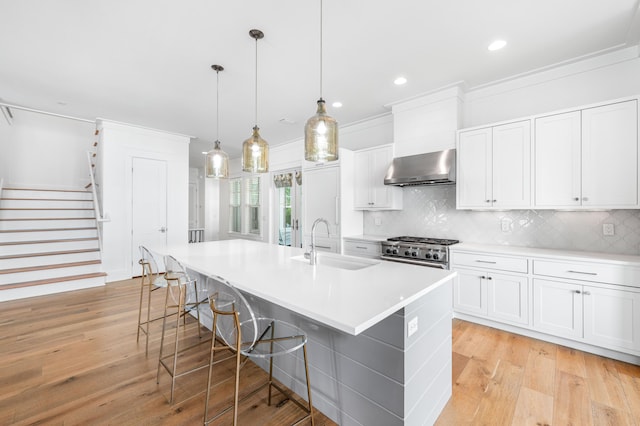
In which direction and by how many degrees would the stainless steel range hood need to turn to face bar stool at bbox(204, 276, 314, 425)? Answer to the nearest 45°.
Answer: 0° — it already faces it

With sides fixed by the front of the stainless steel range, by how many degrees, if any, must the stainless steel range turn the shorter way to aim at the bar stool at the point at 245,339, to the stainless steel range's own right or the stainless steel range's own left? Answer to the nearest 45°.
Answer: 0° — it already faces it

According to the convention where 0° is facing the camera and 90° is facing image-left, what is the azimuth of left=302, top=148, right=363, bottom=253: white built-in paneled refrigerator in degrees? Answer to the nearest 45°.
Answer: approximately 45°

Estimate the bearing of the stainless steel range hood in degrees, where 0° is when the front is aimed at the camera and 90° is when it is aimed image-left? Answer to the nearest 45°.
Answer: approximately 45°

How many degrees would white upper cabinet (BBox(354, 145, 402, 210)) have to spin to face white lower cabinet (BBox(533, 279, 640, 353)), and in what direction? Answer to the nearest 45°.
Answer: approximately 90° to its left

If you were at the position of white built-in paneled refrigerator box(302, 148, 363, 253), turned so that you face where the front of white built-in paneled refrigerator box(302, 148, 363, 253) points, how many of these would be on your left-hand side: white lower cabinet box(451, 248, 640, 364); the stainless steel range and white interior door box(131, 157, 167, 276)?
2
